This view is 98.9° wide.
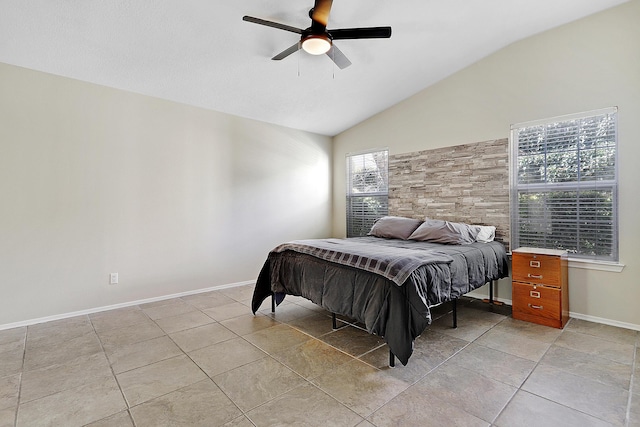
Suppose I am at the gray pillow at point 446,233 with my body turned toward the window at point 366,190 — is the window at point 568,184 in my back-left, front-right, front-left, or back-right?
back-right

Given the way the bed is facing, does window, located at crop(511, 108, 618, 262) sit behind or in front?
behind

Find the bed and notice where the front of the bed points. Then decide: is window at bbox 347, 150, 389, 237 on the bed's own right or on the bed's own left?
on the bed's own right

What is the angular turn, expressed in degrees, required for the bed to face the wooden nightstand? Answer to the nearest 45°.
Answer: approximately 180°

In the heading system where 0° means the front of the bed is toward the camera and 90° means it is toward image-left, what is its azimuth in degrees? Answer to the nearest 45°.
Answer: approximately 45°

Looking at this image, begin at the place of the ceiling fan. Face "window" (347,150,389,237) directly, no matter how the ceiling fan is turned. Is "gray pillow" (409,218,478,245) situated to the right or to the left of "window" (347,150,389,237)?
right
